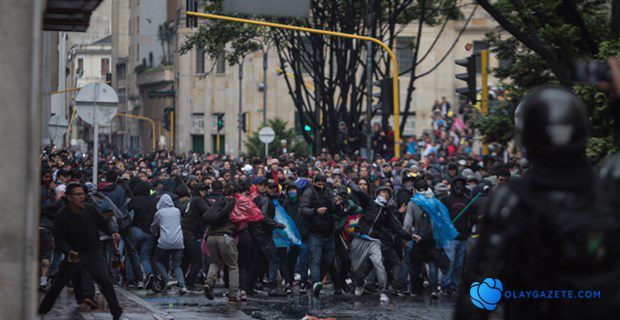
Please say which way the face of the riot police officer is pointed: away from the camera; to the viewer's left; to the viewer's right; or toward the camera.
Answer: away from the camera

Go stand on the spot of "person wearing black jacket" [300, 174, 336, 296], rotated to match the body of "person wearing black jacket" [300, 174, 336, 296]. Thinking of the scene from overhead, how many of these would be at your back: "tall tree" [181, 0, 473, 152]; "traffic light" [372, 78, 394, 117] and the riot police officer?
2

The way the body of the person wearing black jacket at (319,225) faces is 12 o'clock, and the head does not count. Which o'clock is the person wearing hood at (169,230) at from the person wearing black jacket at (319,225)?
the person wearing hood at (169,230) is roughly at 3 o'clock from the person wearing black jacket at (319,225).

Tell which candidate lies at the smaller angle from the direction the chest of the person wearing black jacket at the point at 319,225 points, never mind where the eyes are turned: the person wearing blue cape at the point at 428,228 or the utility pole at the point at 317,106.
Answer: the person wearing blue cape

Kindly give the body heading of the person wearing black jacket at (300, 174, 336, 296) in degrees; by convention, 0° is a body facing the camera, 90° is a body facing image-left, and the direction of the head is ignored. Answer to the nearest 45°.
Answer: approximately 0°

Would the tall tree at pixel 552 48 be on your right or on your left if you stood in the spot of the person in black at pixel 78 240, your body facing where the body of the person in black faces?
on your left

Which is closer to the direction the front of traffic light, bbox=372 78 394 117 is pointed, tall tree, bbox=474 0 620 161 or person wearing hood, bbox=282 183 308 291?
the person wearing hood

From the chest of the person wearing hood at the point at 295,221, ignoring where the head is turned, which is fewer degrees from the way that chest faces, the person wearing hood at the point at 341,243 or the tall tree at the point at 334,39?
the person wearing hood
